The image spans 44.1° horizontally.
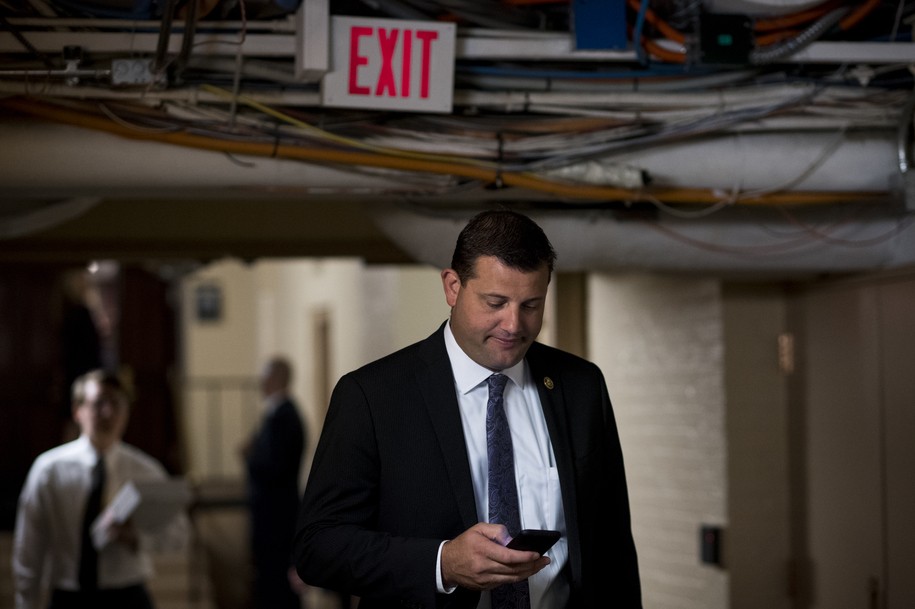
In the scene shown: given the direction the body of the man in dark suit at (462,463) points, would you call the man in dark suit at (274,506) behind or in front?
behind

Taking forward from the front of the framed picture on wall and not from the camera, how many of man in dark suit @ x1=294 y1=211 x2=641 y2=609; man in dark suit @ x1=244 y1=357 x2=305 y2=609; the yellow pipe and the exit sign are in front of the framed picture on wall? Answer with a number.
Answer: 4

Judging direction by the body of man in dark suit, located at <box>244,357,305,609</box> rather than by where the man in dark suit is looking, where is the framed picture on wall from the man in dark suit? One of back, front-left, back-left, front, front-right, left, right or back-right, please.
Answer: right

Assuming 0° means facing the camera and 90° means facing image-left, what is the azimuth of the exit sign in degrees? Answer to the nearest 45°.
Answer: approximately 0°

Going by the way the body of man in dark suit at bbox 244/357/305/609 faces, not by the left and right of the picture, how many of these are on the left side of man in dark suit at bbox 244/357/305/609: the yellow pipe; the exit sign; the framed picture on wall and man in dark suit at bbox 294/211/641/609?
3

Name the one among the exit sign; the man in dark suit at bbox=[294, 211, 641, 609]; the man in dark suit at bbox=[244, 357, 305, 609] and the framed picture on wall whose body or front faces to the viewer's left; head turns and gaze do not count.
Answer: the man in dark suit at bbox=[244, 357, 305, 609]

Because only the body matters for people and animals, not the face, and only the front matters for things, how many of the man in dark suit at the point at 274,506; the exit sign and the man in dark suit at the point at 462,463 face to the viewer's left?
1

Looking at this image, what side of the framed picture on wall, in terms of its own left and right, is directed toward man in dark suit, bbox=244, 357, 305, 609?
front

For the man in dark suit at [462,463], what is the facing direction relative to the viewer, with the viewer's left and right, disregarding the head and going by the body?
facing the viewer and to the right of the viewer

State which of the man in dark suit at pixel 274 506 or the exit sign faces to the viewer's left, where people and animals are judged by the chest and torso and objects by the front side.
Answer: the man in dark suit

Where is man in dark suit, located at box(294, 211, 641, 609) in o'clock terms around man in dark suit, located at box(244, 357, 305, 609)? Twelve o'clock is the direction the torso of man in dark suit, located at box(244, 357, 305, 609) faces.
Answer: man in dark suit, located at box(294, 211, 641, 609) is roughly at 9 o'clock from man in dark suit, located at box(244, 357, 305, 609).

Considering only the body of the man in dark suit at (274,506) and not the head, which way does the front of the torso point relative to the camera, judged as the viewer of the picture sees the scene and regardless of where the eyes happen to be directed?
to the viewer's left
